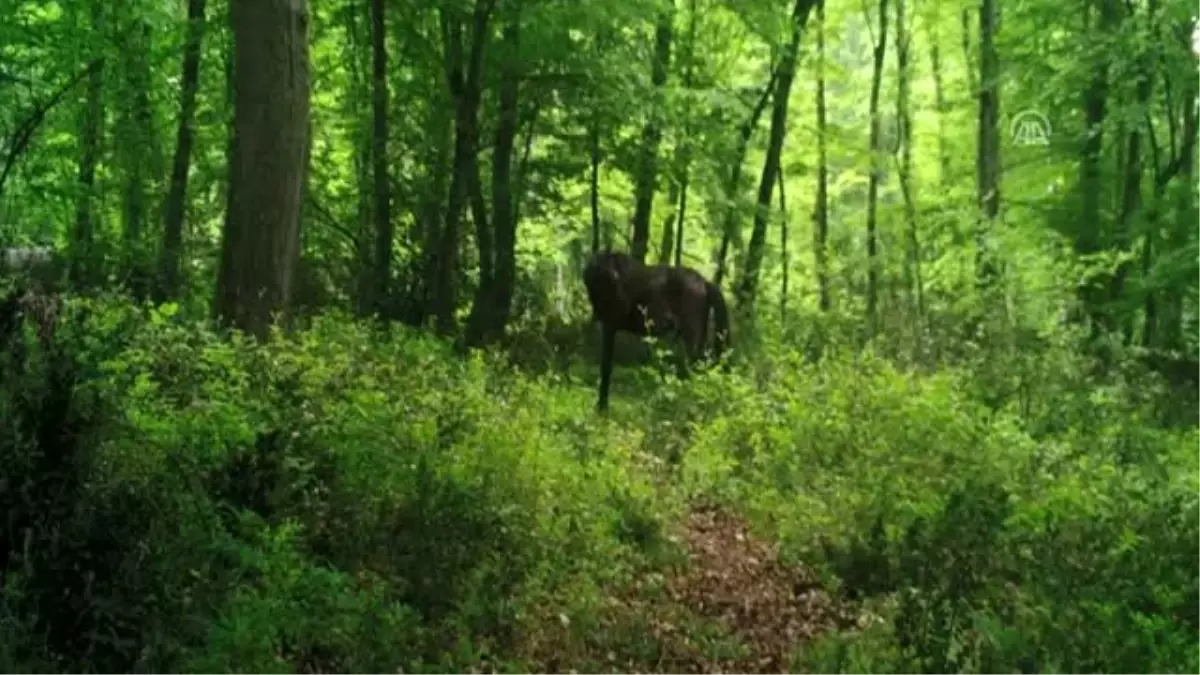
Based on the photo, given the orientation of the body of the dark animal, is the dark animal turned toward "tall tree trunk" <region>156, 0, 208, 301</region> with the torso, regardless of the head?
yes

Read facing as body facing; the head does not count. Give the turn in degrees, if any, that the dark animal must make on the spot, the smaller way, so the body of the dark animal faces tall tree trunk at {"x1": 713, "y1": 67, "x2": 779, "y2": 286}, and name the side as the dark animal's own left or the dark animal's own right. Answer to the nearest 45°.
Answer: approximately 90° to the dark animal's own right

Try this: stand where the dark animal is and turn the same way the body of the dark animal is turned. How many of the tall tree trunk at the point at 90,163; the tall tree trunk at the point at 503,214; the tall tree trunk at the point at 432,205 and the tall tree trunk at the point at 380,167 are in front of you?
4

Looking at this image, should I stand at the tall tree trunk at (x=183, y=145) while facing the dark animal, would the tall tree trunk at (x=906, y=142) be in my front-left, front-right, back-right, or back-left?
front-left

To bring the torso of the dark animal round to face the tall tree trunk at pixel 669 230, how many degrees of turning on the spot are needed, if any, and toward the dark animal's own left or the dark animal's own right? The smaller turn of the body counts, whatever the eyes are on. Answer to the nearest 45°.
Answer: approximately 90° to the dark animal's own right

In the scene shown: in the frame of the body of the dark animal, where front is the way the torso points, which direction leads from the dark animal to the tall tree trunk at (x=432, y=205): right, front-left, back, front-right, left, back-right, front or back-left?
front

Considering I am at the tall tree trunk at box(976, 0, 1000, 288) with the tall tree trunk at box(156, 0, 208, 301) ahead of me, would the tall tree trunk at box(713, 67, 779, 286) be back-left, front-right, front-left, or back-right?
front-right

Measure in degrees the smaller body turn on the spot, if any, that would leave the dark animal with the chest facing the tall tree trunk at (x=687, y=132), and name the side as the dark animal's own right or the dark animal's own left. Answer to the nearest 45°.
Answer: approximately 90° to the dark animal's own right

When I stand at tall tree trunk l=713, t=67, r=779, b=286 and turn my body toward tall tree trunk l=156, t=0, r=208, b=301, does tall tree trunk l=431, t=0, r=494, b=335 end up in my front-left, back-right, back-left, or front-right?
front-left

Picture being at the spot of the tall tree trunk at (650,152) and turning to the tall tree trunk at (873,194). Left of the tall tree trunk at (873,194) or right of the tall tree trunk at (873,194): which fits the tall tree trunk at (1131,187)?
right

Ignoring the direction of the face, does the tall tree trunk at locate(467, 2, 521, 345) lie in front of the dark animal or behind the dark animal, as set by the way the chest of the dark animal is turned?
in front

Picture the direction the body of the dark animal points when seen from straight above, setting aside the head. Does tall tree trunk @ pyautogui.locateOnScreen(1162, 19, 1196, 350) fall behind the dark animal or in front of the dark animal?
behind

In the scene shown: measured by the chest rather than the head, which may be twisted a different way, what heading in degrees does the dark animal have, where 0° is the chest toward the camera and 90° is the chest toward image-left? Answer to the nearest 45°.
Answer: approximately 90°
